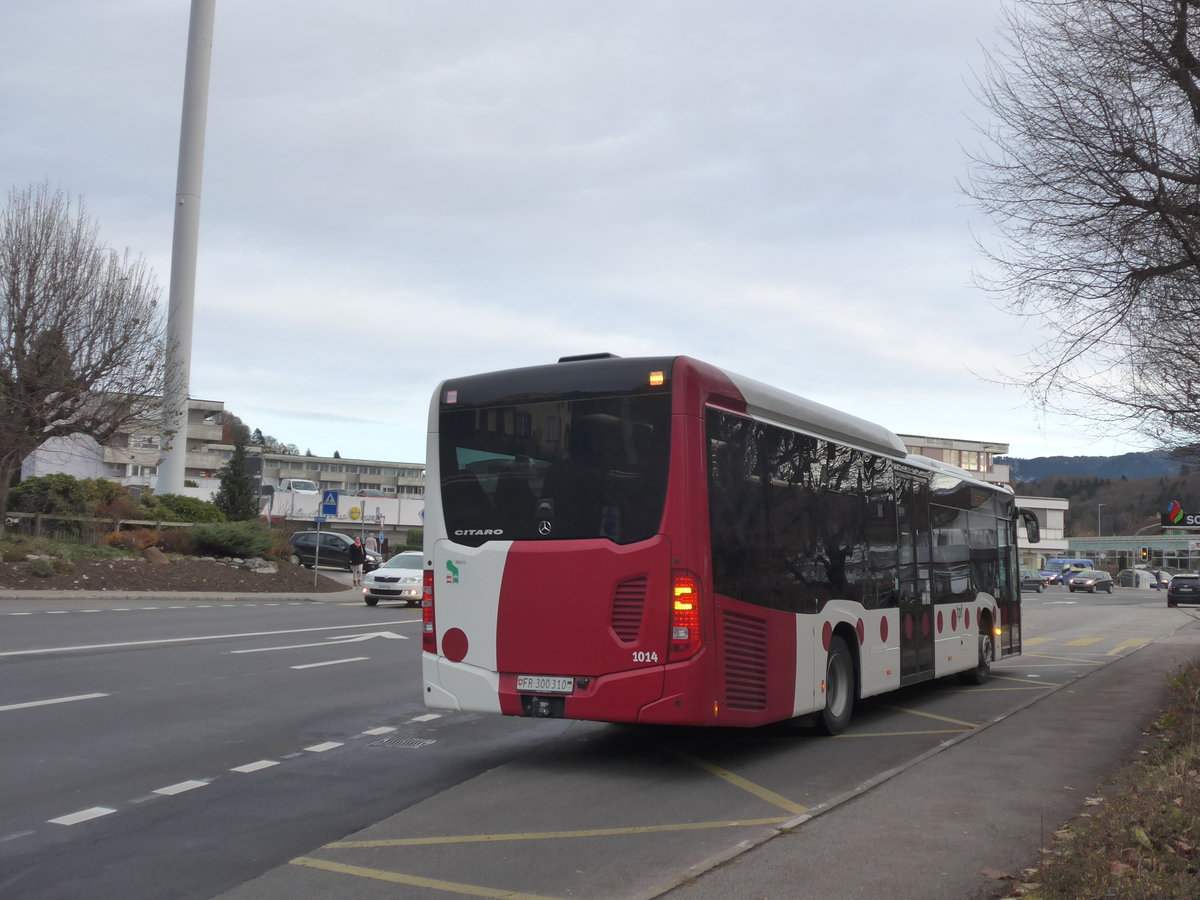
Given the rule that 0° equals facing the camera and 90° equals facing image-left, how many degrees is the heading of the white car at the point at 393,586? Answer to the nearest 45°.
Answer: approximately 45°

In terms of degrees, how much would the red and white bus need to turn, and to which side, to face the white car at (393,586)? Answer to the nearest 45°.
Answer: approximately 45° to its left

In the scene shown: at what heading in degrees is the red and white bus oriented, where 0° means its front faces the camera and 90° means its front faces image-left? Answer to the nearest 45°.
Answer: approximately 225°

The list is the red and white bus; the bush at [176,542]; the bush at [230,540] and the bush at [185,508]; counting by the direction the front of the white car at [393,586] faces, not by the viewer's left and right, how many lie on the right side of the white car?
3

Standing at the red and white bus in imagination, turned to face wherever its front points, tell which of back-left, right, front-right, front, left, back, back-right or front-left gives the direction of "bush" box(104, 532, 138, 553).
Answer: left

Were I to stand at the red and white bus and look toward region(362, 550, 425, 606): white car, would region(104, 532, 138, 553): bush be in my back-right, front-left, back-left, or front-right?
front-left

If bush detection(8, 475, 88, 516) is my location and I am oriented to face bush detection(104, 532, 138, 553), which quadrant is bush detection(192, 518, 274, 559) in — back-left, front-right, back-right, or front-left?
front-left

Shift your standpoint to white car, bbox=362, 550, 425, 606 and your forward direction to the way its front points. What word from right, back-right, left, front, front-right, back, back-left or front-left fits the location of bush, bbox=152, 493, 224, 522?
right

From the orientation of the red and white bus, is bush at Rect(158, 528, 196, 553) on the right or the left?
on its left

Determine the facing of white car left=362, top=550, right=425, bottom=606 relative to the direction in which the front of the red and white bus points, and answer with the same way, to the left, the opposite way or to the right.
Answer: the opposite way

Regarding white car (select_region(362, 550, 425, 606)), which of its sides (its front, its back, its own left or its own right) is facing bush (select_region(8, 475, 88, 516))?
right

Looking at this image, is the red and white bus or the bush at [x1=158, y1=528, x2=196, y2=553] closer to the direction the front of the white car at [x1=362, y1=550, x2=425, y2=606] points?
the red and white bus

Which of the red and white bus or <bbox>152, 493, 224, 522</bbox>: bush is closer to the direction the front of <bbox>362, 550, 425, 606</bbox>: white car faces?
the red and white bus

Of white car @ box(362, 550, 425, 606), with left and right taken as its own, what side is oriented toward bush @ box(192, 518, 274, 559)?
right

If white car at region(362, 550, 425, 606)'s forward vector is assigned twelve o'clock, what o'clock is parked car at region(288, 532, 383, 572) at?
The parked car is roughly at 4 o'clock from the white car.

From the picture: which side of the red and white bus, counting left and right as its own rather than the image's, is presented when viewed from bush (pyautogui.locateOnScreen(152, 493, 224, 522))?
left
